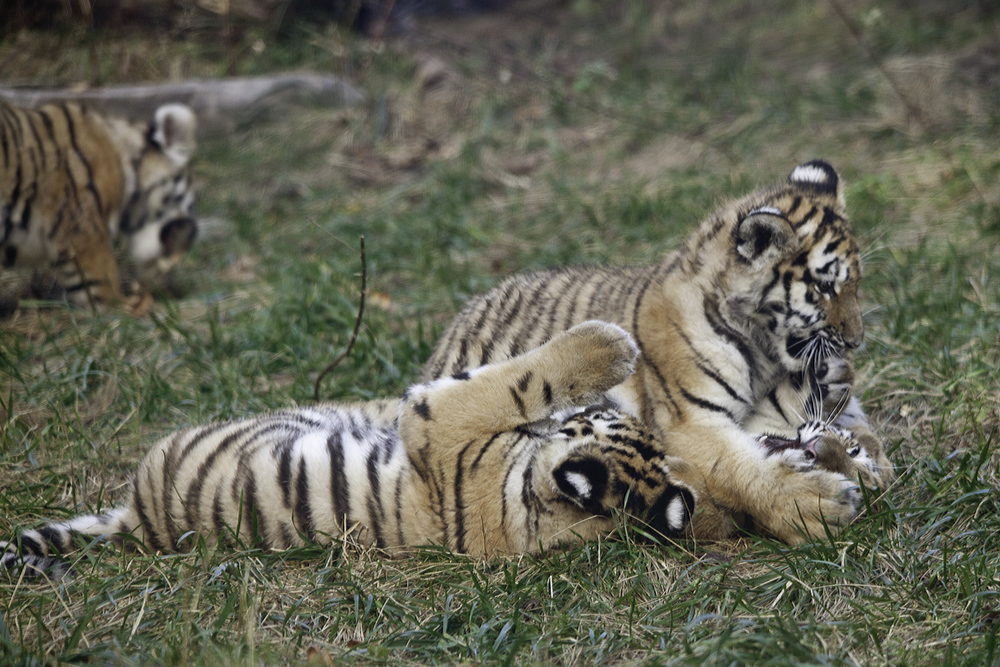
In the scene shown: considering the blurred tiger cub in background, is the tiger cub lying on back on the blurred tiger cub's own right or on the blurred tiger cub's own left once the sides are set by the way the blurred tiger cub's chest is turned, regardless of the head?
on the blurred tiger cub's own right

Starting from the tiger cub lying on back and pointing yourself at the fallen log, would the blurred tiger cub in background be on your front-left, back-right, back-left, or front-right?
front-left

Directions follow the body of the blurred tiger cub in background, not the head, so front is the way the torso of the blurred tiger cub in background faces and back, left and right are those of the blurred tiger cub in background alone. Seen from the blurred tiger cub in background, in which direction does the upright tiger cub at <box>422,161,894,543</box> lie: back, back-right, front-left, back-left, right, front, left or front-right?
front-right

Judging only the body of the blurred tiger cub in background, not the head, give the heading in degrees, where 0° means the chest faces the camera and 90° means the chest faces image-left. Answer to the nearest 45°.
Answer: approximately 270°

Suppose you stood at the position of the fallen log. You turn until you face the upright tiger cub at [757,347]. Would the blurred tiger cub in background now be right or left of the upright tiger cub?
right
